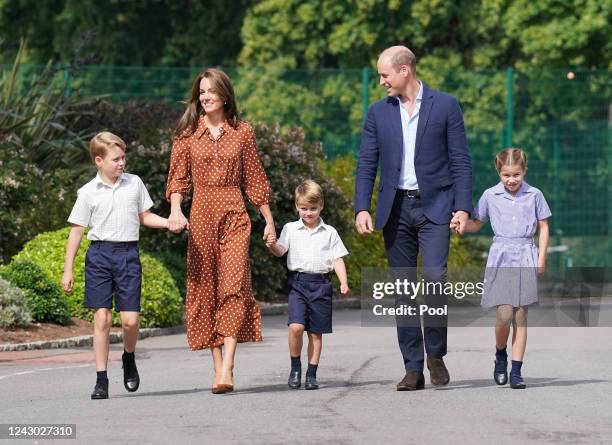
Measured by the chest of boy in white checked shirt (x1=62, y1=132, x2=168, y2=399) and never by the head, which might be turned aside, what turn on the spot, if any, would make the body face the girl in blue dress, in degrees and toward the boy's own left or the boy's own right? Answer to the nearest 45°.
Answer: approximately 90° to the boy's own left

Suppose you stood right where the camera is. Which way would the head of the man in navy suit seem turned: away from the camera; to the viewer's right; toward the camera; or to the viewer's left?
to the viewer's left

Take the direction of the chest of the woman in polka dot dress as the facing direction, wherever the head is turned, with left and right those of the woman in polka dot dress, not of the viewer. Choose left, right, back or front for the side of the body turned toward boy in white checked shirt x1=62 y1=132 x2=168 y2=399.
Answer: right

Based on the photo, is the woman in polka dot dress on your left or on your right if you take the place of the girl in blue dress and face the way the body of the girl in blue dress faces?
on your right
